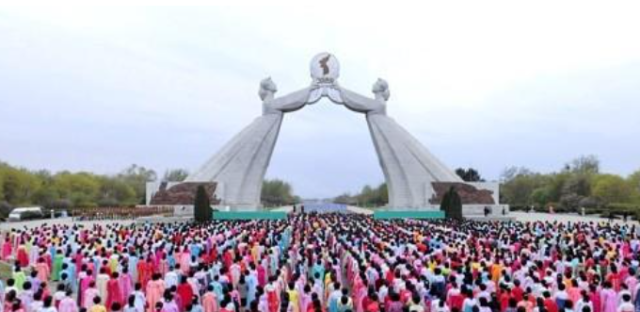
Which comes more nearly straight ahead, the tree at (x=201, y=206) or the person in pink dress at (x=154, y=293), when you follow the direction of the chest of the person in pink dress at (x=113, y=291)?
the tree

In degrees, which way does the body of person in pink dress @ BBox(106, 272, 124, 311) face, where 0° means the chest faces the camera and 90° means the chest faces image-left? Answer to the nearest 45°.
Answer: approximately 180°

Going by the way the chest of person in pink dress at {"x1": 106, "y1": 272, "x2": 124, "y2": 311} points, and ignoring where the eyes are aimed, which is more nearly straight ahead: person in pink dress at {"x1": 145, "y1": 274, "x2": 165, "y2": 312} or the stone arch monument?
the stone arch monument

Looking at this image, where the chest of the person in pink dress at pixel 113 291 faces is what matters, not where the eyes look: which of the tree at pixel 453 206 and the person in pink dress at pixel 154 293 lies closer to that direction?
the tree

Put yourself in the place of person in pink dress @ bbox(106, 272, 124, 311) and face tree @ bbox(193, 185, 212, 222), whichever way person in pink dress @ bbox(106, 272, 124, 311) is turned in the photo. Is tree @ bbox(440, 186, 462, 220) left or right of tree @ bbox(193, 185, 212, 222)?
right

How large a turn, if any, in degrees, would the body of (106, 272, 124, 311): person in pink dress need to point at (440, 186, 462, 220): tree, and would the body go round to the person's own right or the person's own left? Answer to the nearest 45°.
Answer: approximately 45° to the person's own right

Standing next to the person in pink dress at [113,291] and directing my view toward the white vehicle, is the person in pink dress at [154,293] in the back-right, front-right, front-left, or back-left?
back-right

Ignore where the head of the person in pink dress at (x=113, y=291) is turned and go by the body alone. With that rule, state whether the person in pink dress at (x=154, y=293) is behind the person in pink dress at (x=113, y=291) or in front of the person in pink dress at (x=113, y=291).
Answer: behind

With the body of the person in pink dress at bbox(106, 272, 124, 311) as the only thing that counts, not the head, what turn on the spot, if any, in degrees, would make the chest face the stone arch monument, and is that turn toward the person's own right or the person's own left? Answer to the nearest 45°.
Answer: approximately 45° to the person's own right

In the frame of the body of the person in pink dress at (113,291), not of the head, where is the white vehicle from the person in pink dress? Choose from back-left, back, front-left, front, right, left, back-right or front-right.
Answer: front

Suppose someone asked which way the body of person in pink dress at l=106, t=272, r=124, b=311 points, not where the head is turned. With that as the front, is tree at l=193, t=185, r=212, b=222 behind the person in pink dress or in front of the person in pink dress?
in front
